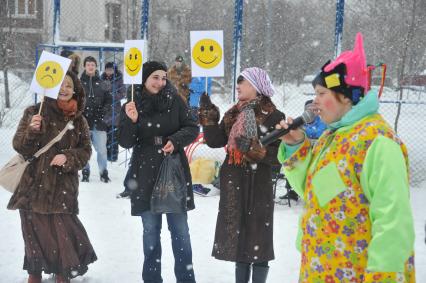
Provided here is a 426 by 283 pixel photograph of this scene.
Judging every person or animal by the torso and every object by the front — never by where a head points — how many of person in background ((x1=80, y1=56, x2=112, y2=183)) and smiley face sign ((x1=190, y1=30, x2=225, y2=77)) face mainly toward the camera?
2

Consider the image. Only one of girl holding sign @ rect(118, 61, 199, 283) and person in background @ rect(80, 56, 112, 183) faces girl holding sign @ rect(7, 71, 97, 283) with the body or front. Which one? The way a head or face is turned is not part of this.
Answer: the person in background

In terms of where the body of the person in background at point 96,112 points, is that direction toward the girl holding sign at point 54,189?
yes

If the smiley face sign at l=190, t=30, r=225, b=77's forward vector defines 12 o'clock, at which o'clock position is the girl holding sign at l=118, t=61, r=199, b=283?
The girl holding sign is roughly at 1 o'clock from the smiley face sign.

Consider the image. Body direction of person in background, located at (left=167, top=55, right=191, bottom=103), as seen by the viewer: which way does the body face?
toward the camera

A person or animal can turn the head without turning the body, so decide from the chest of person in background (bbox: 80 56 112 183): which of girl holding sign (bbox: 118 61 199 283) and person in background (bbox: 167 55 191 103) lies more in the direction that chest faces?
the girl holding sign

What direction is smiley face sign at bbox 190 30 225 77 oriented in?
toward the camera

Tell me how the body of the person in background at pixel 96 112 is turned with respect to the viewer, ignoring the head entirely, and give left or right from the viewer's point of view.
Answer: facing the viewer

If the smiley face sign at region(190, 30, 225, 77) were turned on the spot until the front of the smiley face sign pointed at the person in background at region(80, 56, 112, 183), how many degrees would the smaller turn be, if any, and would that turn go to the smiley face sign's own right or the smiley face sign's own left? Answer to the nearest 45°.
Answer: approximately 135° to the smiley face sign's own right

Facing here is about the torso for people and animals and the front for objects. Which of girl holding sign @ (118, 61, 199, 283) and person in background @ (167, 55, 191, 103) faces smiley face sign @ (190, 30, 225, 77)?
the person in background
